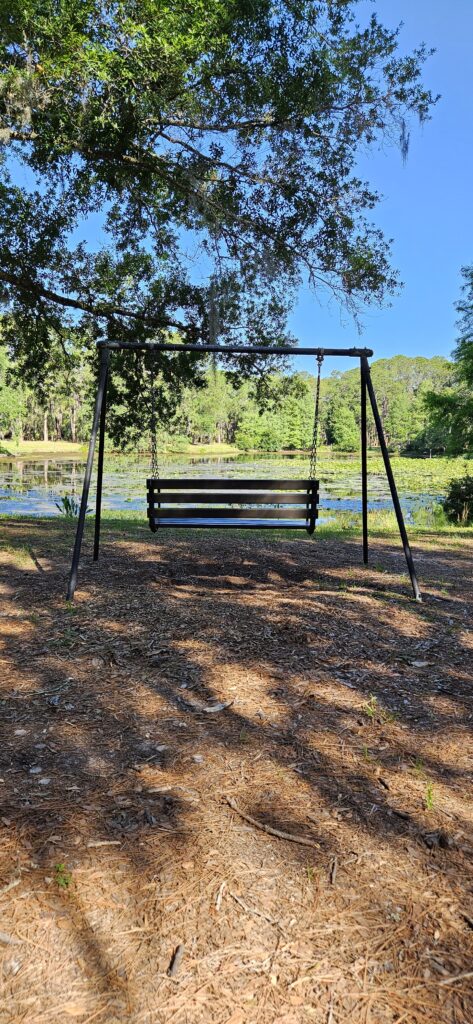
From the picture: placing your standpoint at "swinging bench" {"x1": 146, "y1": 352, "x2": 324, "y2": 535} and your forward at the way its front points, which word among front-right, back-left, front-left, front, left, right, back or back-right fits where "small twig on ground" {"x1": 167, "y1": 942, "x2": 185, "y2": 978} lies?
back

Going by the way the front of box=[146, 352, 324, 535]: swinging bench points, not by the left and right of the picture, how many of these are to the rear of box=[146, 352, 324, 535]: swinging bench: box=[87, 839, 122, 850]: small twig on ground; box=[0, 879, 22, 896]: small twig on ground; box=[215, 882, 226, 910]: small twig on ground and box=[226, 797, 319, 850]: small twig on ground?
4

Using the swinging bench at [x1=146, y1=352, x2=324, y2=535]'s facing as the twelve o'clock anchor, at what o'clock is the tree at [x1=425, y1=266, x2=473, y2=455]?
The tree is roughly at 1 o'clock from the swinging bench.

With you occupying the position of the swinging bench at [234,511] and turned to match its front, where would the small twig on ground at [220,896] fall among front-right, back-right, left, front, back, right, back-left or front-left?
back

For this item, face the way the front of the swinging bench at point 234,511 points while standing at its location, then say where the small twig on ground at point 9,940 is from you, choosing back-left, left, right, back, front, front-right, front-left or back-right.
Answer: back

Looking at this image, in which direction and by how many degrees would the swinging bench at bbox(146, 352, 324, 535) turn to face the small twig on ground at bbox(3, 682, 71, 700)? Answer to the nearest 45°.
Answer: approximately 180°

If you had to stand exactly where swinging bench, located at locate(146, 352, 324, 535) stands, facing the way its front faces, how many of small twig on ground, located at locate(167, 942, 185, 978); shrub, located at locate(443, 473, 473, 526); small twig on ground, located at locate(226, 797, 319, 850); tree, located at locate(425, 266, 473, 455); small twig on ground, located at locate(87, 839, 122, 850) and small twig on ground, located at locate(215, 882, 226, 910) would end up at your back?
4

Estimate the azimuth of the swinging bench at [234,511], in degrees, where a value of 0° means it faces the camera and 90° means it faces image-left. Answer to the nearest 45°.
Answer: approximately 180°
